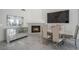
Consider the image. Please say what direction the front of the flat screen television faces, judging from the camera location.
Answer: facing the viewer and to the left of the viewer

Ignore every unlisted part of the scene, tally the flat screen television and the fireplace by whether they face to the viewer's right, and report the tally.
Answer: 0

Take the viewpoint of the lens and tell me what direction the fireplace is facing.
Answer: facing the viewer
